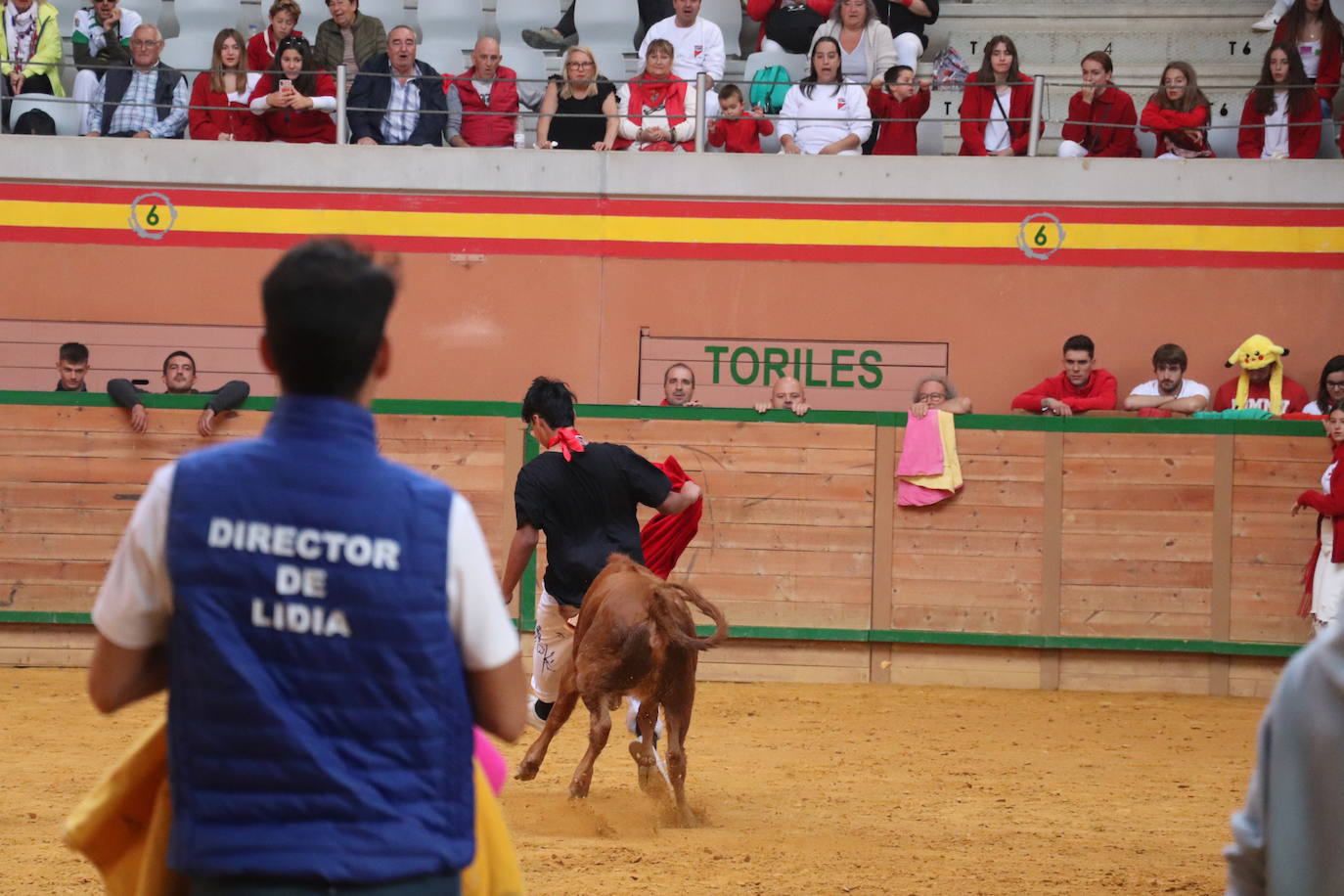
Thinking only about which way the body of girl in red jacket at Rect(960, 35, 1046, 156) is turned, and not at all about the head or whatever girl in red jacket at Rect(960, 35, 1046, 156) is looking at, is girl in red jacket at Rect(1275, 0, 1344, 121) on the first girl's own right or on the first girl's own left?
on the first girl's own left

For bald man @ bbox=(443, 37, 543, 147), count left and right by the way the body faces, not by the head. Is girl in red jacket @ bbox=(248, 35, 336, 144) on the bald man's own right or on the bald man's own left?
on the bald man's own right

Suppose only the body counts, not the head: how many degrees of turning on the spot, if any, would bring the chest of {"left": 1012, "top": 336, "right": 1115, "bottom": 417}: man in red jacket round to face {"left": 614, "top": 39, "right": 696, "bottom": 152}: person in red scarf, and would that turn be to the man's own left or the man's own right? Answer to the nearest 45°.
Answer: approximately 90° to the man's own right

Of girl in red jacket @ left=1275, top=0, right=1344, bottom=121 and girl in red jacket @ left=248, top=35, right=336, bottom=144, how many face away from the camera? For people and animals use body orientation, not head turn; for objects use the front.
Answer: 0

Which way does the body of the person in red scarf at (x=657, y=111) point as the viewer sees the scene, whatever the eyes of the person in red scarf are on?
toward the camera

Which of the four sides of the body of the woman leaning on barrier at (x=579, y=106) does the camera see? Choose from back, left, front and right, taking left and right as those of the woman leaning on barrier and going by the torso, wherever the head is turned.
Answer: front

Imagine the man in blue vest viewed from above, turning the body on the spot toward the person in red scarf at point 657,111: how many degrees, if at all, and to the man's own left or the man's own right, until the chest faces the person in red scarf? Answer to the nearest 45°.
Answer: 0° — they already face them

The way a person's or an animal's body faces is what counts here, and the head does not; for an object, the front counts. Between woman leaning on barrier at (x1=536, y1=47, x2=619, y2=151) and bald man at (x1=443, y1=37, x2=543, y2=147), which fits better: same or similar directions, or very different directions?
same or similar directions

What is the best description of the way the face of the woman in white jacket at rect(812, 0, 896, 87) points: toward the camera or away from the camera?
toward the camera

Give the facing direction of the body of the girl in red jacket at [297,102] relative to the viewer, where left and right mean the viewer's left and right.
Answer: facing the viewer

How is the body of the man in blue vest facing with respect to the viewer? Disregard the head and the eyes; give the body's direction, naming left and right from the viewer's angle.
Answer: facing away from the viewer

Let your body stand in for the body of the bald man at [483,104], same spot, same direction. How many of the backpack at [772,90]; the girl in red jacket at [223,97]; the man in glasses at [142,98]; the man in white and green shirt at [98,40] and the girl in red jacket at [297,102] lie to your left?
1

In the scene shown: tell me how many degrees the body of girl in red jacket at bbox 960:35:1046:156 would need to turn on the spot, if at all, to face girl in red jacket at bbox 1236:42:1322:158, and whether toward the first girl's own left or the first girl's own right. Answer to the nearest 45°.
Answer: approximately 90° to the first girl's own left

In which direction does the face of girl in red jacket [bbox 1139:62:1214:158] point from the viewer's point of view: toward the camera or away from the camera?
toward the camera
